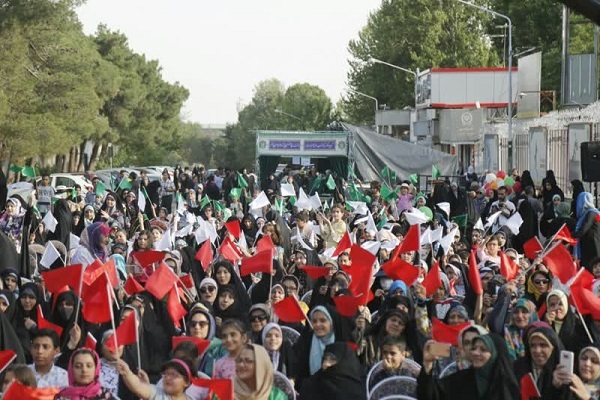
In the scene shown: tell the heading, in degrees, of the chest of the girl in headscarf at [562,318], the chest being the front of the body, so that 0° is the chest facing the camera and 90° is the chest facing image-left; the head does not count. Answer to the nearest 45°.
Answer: approximately 45°

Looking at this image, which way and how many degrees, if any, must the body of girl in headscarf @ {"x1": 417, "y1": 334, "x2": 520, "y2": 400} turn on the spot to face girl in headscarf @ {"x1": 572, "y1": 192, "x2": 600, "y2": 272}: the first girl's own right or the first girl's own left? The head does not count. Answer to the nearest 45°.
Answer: approximately 135° to the first girl's own right

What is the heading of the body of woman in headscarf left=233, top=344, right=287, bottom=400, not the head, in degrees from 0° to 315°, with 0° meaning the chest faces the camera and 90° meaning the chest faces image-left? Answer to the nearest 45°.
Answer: approximately 45°

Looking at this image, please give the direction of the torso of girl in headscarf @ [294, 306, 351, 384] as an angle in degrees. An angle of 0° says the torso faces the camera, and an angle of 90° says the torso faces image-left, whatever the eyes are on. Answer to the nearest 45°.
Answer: approximately 45°

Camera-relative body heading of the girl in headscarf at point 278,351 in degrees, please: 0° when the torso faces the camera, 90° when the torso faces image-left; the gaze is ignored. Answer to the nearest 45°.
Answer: approximately 0°

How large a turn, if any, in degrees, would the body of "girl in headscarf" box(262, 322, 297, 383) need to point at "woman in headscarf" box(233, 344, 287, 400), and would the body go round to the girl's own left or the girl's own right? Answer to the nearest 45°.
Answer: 0° — they already face them
